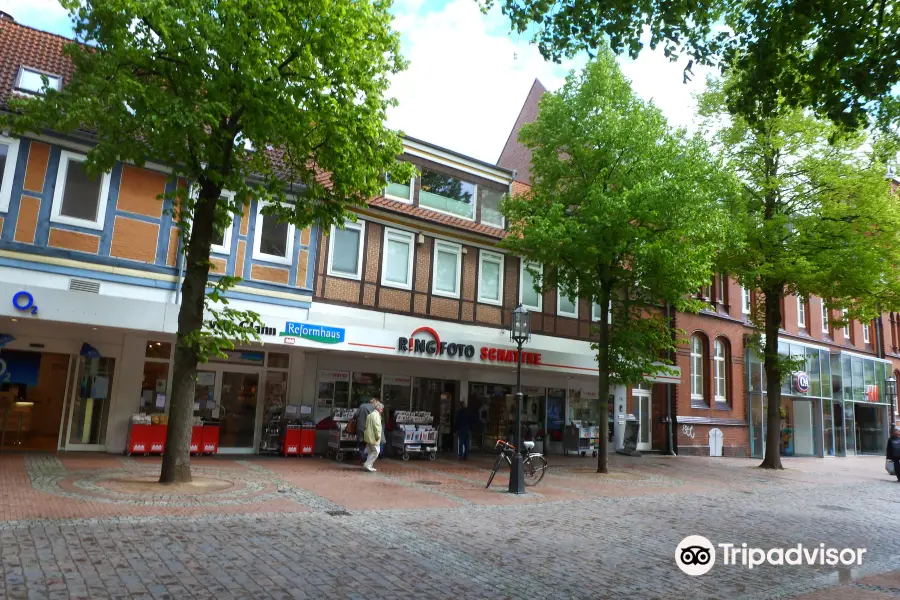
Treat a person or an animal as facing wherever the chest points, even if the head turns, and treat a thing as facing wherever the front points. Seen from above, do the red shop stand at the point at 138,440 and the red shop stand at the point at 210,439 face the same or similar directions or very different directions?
same or similar directions

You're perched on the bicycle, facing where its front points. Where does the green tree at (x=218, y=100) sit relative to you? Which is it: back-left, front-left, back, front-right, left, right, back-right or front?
front

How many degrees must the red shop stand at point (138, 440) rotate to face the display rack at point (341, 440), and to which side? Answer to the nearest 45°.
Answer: approximately 90° to its left

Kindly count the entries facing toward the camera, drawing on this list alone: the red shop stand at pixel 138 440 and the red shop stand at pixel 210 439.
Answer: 2

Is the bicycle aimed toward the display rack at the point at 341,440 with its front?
no

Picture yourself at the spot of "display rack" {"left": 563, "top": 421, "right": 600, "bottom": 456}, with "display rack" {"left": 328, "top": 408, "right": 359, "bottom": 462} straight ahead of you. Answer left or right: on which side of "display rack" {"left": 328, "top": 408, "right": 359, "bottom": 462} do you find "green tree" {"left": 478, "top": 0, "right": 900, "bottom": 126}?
left

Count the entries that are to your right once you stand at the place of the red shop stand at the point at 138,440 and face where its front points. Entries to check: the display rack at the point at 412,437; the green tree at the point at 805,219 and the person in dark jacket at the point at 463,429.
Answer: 0

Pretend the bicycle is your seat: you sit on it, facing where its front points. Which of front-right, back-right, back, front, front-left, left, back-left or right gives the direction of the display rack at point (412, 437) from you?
right

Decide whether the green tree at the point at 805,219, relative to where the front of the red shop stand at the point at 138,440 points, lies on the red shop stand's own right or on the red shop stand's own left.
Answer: on the red shop stand's own left

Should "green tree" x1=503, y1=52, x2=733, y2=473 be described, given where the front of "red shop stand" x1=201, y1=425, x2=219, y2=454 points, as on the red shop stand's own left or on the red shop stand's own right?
on the red shop stand's own left

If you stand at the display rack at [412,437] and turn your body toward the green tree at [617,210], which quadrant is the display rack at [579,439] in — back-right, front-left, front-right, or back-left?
front-left

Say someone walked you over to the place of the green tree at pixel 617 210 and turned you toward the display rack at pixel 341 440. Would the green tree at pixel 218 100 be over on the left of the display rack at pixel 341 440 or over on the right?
left

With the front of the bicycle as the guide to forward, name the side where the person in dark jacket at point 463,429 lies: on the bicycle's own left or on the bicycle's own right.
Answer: on the bicycle's own right

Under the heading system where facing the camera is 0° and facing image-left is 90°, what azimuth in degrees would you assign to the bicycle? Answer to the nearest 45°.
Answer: approximately 45°

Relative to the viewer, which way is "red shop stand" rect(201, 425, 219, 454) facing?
toward the camera

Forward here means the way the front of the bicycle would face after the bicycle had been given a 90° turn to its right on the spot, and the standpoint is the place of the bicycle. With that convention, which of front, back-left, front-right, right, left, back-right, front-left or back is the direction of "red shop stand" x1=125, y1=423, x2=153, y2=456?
front-left
